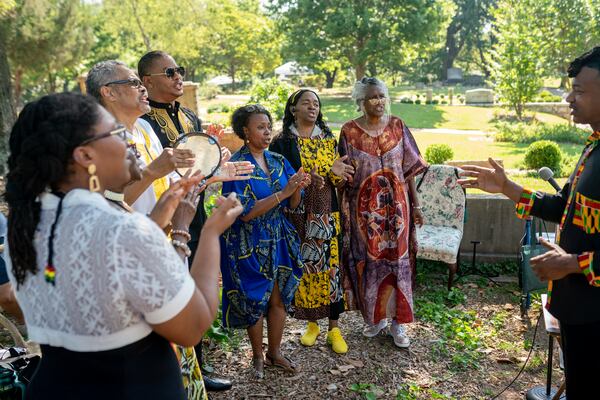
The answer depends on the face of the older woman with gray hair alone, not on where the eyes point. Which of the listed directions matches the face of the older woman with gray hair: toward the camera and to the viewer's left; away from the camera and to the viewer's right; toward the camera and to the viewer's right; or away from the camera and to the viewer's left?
toward the camera and to the viewer's right

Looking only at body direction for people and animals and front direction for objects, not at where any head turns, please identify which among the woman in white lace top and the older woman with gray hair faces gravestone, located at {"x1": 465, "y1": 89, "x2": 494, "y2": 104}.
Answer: the woman in white lace top

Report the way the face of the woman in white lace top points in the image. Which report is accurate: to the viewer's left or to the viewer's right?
to the viewer's right

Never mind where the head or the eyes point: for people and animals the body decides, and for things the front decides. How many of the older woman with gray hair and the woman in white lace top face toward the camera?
1

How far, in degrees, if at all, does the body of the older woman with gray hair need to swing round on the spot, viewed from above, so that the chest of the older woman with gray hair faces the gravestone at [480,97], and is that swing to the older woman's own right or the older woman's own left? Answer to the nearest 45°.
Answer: approximately 180°

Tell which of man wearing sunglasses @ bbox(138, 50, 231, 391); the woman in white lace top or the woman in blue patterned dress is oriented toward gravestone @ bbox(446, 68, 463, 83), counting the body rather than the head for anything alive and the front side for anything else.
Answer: the woman in white lace top

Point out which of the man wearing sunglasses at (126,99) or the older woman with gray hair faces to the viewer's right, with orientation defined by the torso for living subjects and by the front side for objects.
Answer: the man wearing sunglasses

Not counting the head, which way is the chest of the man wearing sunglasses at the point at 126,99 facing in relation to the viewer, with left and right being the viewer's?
facing to the right of the viewer

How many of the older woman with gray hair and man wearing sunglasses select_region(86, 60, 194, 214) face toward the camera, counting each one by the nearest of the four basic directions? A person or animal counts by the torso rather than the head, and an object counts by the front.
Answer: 1

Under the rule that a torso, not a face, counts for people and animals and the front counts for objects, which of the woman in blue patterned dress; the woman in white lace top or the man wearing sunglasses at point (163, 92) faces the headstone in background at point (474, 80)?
the woman in white lace top

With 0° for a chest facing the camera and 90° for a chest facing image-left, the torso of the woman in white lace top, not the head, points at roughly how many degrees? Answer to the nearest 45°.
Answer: approximately 225°

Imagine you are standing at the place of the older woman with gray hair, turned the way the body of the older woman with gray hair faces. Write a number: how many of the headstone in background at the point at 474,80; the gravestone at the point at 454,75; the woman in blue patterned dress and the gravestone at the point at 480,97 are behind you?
3

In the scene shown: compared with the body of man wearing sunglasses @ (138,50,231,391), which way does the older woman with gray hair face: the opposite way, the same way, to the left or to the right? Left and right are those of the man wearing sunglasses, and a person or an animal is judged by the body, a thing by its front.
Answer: to the right

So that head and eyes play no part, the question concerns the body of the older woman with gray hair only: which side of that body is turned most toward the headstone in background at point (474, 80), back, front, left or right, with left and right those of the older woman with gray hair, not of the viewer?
back

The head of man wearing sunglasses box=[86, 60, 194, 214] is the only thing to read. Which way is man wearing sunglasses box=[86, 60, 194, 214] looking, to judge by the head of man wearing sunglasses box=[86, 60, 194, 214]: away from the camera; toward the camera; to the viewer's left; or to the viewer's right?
to the viewer's right

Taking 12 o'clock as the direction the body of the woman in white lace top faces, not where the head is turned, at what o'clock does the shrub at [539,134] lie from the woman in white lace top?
The shrub is roughly at 12 o'clock from the woman in white lace top.

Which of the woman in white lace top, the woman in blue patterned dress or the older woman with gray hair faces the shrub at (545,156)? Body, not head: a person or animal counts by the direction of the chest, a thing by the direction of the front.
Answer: the woman in white lace top
